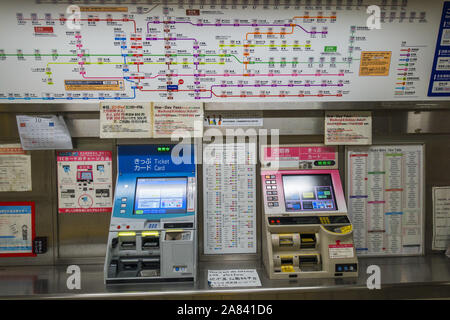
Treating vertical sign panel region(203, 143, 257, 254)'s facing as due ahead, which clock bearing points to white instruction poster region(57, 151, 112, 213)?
The white instruction poster is roughly at 3 o'clock from the vertical sign panel.

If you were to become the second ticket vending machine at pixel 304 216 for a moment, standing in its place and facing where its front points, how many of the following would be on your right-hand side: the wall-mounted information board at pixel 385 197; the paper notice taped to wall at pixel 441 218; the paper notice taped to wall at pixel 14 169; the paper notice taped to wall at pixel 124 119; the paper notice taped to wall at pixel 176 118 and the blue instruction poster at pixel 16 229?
4

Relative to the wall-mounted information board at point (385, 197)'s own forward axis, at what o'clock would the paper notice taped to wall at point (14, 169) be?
The paper notice taped to wall is roughly at 2 o'clock from the wall-mounted information board.

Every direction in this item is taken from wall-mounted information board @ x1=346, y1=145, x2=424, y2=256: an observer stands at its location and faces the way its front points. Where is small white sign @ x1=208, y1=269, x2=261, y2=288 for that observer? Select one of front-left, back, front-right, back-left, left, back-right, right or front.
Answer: front-right

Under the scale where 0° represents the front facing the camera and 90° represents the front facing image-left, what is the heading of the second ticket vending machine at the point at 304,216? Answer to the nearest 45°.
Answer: approximately 0°

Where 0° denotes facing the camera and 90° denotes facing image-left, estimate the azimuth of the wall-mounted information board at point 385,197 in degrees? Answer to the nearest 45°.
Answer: approximately 0°

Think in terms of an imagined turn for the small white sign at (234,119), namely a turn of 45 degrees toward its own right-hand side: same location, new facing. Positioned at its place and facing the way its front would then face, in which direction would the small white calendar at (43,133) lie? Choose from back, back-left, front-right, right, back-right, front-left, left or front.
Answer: front-right

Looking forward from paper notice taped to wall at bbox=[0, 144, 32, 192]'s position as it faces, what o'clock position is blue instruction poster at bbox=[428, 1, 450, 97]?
The blue instruction poster is roughly at 10 o'clock from the paper notice taped to wall.

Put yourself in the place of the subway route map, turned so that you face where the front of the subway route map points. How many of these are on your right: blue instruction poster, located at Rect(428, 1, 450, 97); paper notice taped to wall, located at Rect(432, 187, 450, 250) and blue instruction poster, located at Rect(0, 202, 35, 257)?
1

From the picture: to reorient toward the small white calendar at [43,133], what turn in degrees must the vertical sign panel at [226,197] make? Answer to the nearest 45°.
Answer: approximately 90° to its right
